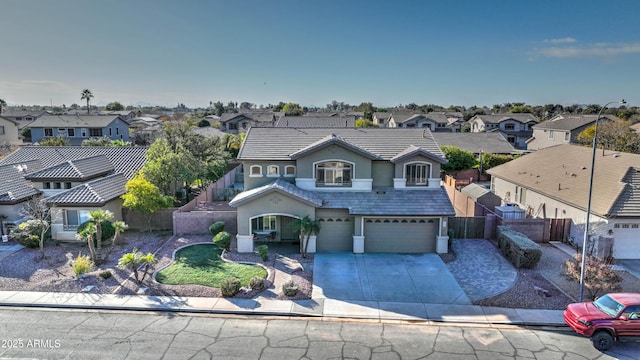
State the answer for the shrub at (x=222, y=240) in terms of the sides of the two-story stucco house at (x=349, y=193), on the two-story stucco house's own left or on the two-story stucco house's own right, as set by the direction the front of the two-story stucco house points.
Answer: on the two-story stucco house's own right

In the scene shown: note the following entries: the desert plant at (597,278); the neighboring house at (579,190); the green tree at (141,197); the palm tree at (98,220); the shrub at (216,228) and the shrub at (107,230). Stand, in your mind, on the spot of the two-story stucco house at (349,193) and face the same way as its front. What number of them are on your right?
4

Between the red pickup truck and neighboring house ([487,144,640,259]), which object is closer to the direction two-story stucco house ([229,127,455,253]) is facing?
the red pickup truck

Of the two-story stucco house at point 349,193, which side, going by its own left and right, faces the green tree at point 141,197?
right

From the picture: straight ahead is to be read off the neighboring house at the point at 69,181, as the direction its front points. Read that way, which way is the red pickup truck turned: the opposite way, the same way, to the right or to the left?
to the right

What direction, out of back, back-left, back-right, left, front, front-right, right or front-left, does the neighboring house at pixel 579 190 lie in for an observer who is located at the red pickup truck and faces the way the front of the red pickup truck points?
back-right

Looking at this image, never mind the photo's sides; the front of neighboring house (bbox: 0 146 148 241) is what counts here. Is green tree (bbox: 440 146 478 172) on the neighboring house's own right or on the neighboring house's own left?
on the neighboring house's own left

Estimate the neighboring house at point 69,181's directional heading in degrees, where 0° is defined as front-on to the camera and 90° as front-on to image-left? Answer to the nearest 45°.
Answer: approximately 45°

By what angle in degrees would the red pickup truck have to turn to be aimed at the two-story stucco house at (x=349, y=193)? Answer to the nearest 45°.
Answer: approximately 45° to its right

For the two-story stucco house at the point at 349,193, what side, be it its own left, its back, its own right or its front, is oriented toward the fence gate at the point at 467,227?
left
